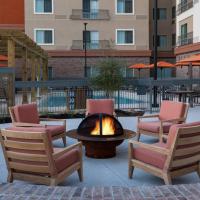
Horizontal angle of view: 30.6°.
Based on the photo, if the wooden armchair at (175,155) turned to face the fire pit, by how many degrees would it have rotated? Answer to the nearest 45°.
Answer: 0° — it already faces it

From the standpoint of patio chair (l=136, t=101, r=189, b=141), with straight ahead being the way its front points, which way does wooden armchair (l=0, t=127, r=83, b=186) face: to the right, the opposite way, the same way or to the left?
the opposite way

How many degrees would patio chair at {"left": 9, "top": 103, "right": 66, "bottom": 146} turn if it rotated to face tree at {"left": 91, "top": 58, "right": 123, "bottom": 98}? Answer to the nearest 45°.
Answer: approximately 90° to its left

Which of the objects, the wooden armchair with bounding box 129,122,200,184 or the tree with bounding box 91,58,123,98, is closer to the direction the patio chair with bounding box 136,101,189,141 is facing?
the wooden armchair

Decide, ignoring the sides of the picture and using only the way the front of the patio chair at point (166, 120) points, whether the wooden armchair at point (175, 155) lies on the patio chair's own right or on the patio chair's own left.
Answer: on the patio chair's own left

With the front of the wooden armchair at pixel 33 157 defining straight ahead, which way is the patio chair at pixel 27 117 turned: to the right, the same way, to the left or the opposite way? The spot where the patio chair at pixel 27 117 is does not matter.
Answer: to the right

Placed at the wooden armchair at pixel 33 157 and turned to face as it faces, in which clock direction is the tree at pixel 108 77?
The tree is roughly at 11 o'clock from the wooden armchair.

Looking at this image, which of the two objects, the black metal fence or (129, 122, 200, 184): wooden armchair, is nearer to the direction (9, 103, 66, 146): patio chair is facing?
the wooden armchair

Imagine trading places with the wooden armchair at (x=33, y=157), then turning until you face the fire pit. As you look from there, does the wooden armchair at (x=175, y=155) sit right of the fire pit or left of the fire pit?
right

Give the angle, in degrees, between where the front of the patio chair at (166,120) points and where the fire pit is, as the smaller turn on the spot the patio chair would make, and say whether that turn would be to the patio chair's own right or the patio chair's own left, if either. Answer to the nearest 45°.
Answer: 0° — it already faces it
